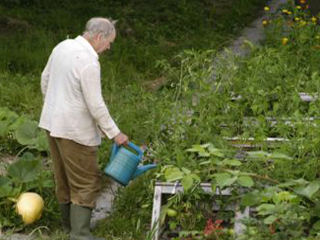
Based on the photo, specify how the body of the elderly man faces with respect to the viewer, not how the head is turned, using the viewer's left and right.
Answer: facing away from the viewer and to the right of the viewer

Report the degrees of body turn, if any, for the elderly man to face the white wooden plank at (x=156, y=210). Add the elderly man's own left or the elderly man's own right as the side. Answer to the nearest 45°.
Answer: approximately 45° to the elderly man's own right

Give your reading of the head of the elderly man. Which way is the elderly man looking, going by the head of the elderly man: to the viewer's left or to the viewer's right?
to the viewer's right
